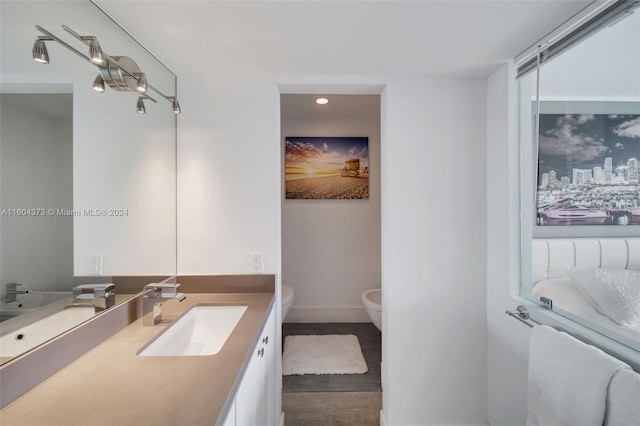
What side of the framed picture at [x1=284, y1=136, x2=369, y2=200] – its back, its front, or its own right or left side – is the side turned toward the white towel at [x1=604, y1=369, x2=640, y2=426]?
front

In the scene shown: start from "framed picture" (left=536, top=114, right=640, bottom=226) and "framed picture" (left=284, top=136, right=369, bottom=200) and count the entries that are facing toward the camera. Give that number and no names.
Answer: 2

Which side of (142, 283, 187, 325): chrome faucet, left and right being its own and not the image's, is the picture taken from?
right

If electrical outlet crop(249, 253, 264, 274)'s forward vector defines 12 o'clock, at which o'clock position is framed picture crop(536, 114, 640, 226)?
The framed picture is roughly at 10 o'clock from the electrical outlet.

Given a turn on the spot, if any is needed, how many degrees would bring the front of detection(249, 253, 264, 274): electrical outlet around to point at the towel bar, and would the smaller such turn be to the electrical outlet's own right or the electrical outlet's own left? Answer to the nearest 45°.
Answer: approximately 45° to the electrical outlet's own left

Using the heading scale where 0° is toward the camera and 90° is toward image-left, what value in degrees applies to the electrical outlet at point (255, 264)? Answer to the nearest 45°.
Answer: approximately 0°

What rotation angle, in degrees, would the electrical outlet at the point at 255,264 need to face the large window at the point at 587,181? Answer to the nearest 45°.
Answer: approximately 45° to its left

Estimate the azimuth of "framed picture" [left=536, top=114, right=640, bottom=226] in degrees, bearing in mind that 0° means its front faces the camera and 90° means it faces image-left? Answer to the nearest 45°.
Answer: approximately 0°

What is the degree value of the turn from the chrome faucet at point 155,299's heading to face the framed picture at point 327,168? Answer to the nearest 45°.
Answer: approximately 45° to its left

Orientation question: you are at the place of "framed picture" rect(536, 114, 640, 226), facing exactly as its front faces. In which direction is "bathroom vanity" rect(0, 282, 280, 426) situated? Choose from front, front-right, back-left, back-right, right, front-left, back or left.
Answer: front-right

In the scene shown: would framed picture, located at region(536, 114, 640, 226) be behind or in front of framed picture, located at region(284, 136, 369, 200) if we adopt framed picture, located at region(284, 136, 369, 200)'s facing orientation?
in front

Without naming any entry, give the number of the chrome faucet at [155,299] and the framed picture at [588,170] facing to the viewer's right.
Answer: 1
